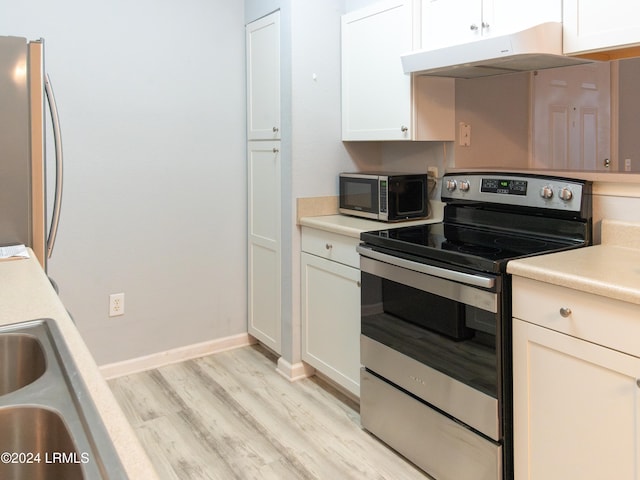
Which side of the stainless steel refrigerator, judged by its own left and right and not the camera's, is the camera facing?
right

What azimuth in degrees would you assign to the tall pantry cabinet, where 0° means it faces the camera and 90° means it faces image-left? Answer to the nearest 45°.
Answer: approximately 45°

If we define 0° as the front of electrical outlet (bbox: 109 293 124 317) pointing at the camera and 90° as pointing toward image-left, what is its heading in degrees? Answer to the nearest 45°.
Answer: approximately 315°

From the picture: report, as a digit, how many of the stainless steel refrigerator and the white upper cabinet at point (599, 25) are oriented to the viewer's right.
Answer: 1
